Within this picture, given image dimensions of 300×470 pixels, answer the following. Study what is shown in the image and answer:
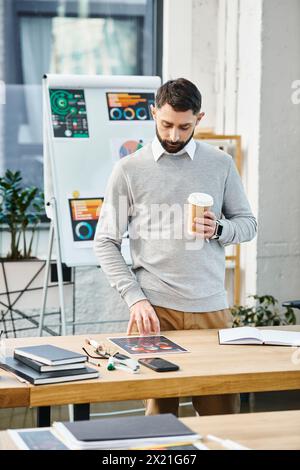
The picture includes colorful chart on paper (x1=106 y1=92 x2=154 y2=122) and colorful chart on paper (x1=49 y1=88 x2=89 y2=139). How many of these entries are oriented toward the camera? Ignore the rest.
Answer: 2

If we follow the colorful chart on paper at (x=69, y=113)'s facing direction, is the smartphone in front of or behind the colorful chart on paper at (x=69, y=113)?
in front

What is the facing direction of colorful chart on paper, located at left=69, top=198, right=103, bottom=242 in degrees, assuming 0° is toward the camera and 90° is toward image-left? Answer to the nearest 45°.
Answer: approximately 0°

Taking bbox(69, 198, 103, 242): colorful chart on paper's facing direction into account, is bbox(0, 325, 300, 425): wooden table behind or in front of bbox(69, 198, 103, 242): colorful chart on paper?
in front

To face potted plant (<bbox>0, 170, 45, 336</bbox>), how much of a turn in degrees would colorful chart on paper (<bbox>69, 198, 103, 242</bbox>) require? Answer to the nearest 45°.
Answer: approximately 135° to its right

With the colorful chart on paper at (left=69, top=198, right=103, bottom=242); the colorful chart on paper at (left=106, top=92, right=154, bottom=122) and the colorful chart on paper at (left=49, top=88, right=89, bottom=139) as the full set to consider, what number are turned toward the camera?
3

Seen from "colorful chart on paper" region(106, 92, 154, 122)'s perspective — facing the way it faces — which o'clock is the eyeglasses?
The eyeglasses is roughly at 12 o'clock from the colorful chart on paper.

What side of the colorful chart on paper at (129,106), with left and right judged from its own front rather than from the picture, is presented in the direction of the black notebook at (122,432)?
front

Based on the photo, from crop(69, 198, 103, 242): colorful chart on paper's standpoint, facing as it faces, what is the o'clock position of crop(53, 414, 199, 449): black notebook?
The black notebook is roughly at 12 o'clock from the colorful chart on paper.

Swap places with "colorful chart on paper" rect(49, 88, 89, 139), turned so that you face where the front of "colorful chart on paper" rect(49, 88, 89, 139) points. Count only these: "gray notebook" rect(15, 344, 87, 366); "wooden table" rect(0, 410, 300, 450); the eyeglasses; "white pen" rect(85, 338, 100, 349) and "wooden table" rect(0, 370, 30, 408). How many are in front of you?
5

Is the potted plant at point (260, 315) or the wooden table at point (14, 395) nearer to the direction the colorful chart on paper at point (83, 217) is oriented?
the wooden table
